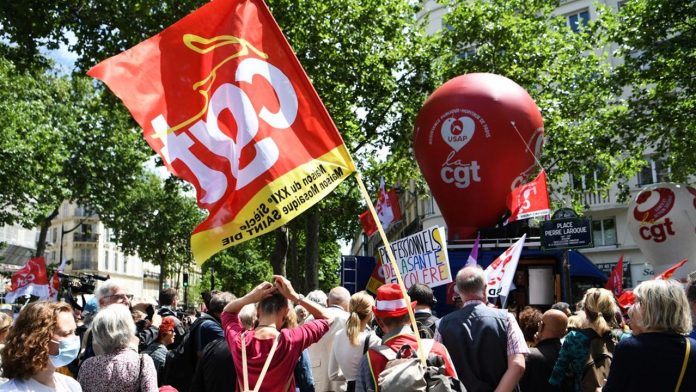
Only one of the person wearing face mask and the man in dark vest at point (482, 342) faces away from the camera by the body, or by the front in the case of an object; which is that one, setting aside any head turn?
the man in dark vest

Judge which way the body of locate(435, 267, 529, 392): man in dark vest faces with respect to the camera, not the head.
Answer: away from the camera

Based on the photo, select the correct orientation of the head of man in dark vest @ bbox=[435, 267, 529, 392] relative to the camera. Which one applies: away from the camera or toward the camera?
away from the camera

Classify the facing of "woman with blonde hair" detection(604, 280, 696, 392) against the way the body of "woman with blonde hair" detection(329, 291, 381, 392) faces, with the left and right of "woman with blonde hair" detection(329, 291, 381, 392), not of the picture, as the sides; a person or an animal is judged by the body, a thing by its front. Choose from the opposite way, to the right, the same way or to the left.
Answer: the same way

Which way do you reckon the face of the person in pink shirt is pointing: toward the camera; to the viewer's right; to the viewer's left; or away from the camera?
away from the camera

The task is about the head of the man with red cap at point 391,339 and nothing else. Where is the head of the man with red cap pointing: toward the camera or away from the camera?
away from the camera

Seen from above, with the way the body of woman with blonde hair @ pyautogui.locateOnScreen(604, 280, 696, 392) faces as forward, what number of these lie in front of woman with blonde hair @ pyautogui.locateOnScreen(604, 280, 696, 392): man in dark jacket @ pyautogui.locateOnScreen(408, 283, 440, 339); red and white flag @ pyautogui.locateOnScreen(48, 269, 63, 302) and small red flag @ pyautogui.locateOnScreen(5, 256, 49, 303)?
3

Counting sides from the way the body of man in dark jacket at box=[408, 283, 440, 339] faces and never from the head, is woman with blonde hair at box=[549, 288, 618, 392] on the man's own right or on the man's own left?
on the man's own right

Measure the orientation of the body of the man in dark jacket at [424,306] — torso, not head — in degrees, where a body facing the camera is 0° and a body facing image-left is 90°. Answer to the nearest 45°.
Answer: approximately 180°

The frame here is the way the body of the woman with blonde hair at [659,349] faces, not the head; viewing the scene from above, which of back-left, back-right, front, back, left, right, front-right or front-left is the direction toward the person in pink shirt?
front-left

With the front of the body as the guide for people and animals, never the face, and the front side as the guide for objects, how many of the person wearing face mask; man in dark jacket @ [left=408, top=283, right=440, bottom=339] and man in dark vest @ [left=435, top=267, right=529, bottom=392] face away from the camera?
2
